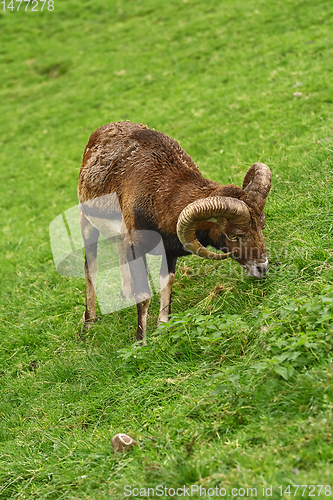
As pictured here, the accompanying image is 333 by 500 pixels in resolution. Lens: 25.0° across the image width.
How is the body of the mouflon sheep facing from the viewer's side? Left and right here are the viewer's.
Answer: facing the viewer and to the right of the viewer
